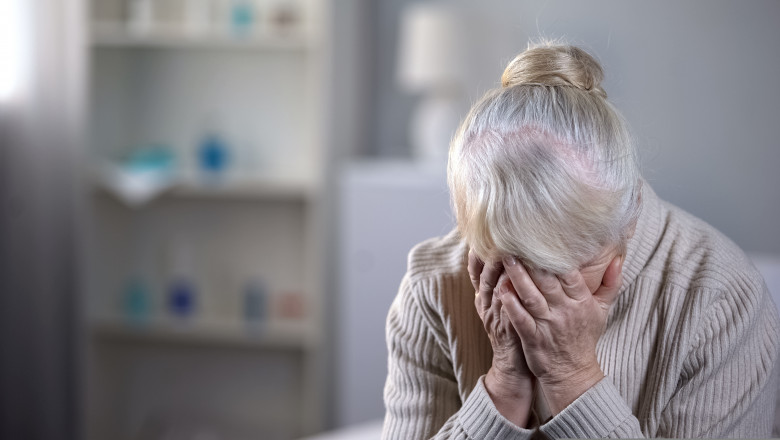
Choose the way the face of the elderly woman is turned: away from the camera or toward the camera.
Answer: toward the camera

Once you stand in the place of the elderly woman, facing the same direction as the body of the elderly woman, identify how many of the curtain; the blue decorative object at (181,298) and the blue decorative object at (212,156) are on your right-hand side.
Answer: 3

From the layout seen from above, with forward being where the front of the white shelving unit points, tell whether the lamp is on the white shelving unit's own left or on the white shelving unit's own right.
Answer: on the white shelving unit's own left

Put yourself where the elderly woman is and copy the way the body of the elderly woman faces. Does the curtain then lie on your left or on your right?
on your right

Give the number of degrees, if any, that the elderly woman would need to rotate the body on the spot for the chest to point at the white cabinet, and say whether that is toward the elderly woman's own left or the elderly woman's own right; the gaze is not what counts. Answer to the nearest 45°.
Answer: approximately 135° to the elderly woman's own right

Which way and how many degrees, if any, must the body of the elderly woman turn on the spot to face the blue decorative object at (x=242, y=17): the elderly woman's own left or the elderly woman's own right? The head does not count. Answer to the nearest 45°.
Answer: approximately 90° to the elderly woman's own right

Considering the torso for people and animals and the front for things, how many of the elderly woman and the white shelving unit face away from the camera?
0

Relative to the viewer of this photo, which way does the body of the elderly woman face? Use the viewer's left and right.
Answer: facing the viewer and to the left of the viewer

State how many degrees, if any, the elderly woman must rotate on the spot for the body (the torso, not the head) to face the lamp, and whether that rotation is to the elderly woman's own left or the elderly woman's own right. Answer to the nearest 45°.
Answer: approximately 135° to the elderly woman's own right

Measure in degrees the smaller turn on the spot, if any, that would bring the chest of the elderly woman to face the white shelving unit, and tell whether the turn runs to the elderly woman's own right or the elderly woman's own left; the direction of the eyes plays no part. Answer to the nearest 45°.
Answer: approximately 90° to the elderly woman's own right

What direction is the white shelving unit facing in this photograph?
toward the camera
